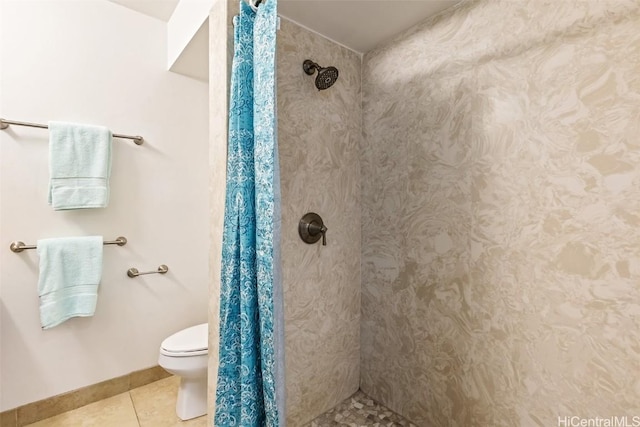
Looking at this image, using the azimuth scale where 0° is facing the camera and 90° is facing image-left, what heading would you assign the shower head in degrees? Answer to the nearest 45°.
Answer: approximately 315°
